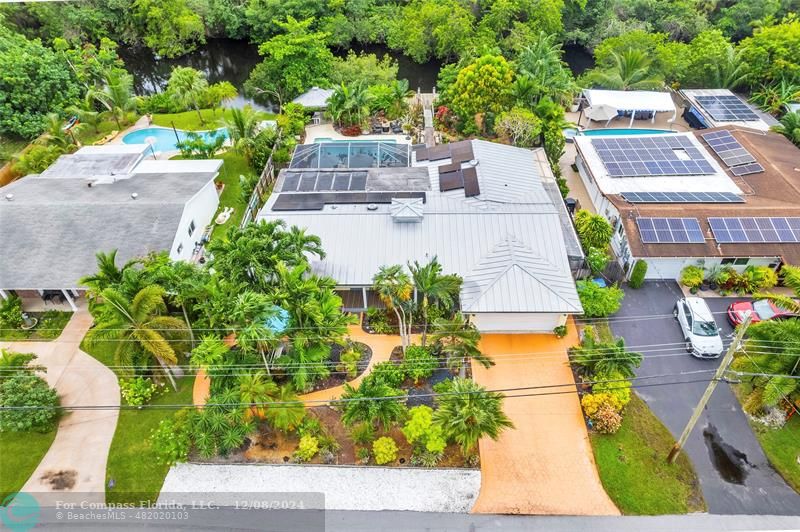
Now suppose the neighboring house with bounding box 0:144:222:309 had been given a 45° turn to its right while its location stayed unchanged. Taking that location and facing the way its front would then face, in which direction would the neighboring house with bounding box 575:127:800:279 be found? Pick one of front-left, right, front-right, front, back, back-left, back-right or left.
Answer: left

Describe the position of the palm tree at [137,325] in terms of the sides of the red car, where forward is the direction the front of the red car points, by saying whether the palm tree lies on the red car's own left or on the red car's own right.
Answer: on the red car's own left

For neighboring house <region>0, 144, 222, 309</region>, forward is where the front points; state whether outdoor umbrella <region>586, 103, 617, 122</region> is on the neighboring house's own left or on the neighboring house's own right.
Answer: on the neighboring house's own left

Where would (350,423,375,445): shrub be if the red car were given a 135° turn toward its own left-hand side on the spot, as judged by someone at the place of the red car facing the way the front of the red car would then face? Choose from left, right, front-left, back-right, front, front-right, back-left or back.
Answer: right

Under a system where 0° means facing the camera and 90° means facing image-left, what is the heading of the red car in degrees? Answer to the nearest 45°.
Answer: approximately 90°

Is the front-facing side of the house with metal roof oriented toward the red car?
no

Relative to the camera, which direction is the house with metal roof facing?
toward the camera

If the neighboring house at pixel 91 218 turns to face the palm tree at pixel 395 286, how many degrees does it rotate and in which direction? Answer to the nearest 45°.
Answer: approximately 45° to its left

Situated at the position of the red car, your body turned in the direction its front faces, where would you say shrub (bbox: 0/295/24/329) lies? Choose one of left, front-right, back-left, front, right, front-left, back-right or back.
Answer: front-left

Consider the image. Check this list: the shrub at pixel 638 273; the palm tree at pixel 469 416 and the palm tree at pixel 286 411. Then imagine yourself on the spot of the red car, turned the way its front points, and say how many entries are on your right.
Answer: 0

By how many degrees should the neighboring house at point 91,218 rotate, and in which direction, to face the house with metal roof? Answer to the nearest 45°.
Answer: approximately 45° to its left

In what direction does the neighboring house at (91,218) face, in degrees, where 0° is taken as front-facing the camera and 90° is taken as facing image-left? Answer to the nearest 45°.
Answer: approximately 0°
